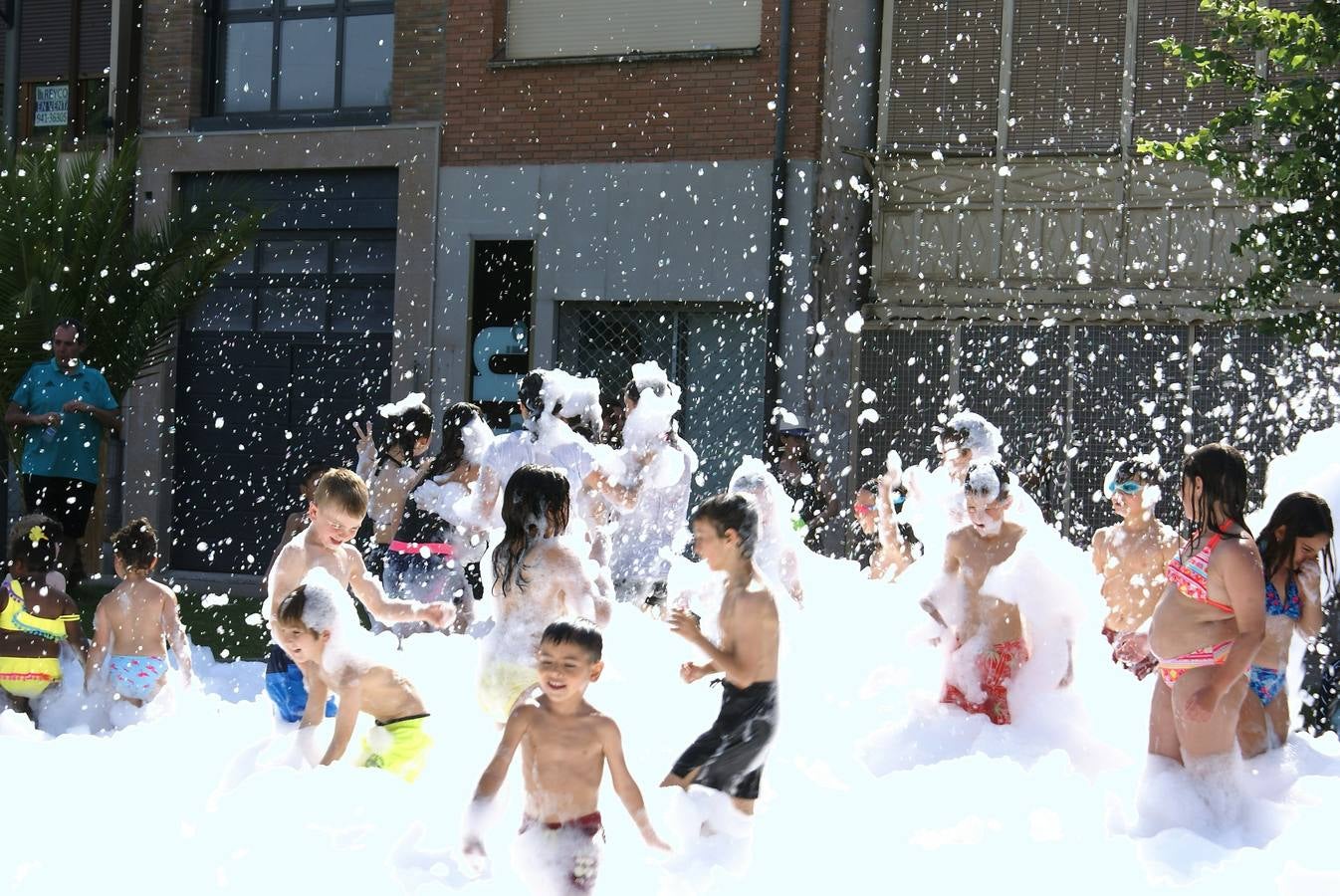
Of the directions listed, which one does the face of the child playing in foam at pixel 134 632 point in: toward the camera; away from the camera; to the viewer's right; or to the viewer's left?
away from the camera

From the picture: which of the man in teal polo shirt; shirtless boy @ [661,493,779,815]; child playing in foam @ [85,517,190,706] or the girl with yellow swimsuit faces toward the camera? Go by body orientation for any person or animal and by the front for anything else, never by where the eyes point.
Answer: the man in teal polo shirt

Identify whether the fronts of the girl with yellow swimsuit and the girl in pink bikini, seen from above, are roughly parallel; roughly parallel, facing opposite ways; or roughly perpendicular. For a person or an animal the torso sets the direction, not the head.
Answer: roughly perpendicular

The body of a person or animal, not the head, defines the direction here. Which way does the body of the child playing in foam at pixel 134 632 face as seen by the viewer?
away from the camera

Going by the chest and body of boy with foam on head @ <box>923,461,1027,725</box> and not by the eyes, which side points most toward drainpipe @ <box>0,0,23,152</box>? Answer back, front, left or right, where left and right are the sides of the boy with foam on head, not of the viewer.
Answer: right

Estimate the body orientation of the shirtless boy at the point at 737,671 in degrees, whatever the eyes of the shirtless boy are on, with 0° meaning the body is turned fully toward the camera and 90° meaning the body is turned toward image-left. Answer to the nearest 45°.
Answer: approximately 90°

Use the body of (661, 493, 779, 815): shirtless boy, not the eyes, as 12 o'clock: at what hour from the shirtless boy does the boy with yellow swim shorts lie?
The boy with yellow swim shorts is roughly at 12 o'clock from the shirtless boy.

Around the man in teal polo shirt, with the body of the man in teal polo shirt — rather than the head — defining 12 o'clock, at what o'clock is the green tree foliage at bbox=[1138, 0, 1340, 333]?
The green tree foliage is roughly at 10 o'clock from the man in teal polo shirt.

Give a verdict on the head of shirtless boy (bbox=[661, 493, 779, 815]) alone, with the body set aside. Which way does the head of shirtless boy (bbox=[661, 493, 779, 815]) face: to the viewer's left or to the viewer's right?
to the viewer's left

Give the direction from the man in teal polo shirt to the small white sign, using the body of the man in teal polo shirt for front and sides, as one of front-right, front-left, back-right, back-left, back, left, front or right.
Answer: back

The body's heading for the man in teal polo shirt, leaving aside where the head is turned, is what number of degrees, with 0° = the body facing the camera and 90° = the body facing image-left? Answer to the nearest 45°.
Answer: approximately 0°
